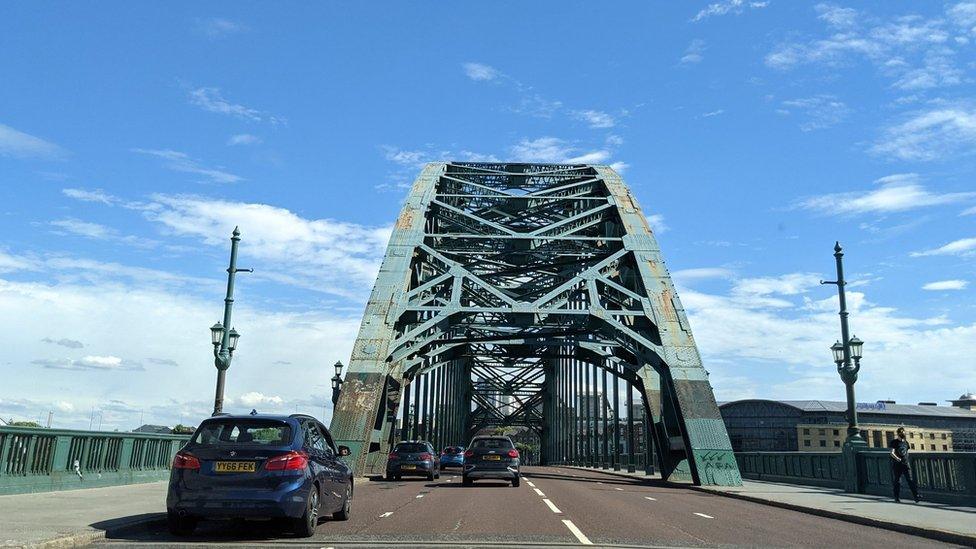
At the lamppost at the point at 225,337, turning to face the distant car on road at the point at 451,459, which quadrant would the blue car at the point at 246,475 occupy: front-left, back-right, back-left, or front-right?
back-right

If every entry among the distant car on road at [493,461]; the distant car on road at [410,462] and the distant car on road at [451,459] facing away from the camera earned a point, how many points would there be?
3

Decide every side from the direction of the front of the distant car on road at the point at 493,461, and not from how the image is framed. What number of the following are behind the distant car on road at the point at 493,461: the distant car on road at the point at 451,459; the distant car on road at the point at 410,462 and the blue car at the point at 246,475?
1

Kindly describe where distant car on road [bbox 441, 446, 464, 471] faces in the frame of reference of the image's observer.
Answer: facing away from the viewer

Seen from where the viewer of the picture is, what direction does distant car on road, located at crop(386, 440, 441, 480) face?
facing away from the viewer

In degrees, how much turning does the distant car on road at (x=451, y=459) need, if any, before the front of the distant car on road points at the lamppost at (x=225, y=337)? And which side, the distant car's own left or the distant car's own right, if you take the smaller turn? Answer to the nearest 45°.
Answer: approximately 180°

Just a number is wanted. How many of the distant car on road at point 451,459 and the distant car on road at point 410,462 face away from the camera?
2

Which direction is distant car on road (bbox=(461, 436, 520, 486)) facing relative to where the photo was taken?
away from the camera

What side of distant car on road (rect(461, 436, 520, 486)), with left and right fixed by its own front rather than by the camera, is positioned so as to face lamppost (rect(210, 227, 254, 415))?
left

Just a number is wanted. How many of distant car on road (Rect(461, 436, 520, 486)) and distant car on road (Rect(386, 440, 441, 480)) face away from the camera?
2

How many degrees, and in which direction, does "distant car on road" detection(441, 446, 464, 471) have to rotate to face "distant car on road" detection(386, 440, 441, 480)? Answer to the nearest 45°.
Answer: approximately 180°

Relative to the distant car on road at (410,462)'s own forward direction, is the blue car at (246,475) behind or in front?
behind

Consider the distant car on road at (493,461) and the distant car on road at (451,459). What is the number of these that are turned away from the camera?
2
